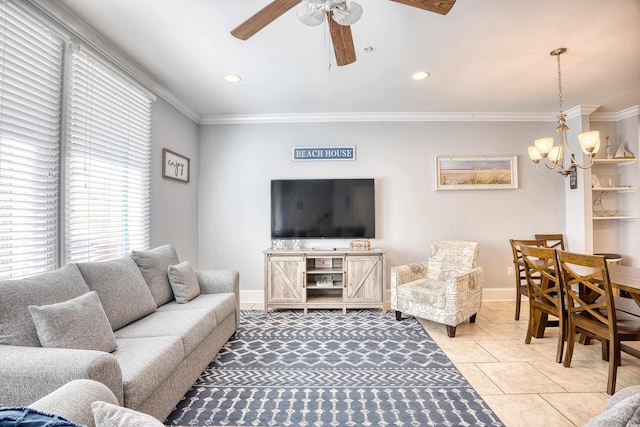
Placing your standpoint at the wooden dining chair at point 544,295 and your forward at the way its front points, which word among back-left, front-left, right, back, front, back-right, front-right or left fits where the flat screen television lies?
back-left

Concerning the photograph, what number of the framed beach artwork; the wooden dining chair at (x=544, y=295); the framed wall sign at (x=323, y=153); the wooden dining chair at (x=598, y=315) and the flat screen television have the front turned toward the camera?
3

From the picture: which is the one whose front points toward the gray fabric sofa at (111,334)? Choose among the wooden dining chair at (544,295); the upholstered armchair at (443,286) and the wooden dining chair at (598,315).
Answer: the upholstered armchair

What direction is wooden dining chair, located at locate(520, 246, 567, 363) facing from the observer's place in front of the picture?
facing away from the viewer and to the right of the viewer

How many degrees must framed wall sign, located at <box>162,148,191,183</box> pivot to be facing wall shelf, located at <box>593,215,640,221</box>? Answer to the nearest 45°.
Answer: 0° — it already faces it

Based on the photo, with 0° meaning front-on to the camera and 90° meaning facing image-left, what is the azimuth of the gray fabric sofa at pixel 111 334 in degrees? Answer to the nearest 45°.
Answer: approximately 315°

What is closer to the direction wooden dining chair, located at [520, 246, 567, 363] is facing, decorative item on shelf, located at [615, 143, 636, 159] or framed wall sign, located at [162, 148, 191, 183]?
the decorative item on shelf

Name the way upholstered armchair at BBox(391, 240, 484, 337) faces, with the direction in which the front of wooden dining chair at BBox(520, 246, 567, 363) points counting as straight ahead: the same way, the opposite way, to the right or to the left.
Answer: the opposite way

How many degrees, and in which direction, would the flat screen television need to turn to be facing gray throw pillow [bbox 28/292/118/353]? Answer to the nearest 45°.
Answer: approximately 45° to its right

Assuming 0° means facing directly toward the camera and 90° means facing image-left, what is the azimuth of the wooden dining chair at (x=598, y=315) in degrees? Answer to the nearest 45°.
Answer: approximately 225°
